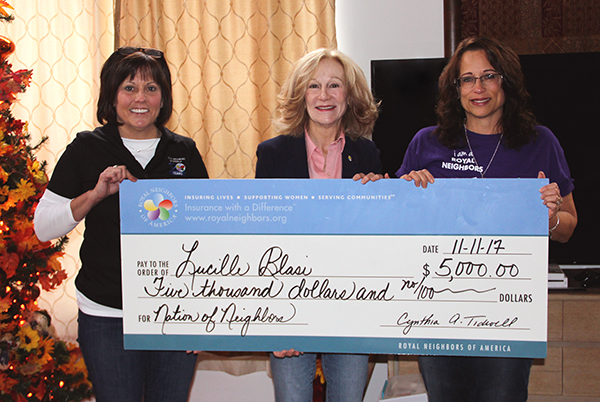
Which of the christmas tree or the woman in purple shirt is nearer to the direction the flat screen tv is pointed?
the woman in purple shirt

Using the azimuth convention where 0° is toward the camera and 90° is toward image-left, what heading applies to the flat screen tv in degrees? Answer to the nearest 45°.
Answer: approximately 0°

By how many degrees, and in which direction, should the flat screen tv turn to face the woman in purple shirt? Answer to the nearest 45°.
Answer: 0° — it already faces them

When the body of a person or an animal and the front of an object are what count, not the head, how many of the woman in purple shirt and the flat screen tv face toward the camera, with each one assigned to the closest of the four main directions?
2

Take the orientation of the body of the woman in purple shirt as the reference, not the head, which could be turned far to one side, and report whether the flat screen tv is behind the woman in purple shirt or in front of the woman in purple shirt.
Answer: behind

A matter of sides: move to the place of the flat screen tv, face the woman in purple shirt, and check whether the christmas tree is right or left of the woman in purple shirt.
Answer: right
